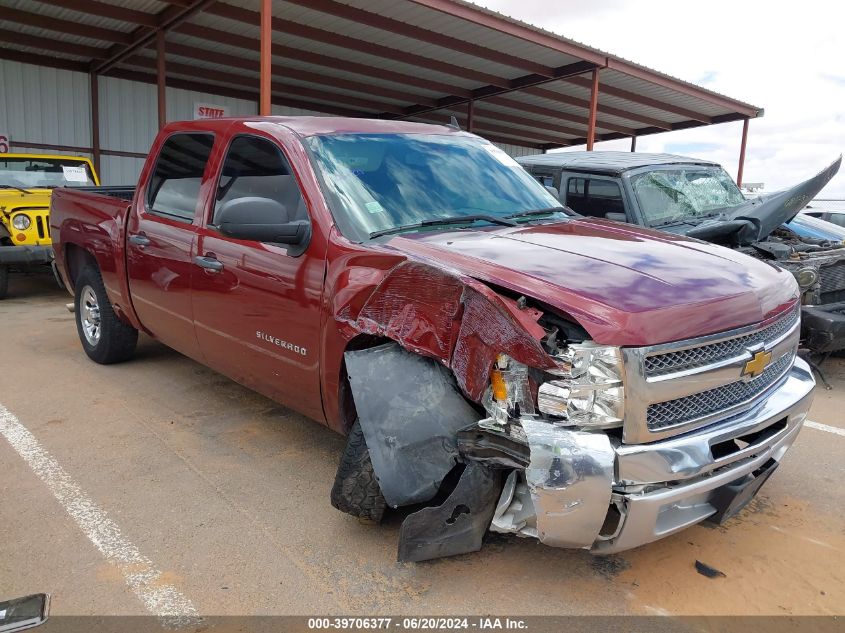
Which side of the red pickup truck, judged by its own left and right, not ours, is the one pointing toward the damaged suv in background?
left

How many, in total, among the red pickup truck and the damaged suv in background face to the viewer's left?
0

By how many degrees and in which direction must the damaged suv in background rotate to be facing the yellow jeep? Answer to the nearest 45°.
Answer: approximately 135° to its right

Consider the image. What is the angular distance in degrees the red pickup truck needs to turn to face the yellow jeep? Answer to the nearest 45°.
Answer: approximately 180°

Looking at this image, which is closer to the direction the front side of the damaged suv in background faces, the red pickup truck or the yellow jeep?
the red pickup truck

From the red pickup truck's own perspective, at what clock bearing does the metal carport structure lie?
The metal carport structure is roughly at 7 o'clock from the red pickup truck.

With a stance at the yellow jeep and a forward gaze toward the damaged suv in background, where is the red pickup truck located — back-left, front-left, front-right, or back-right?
front-right

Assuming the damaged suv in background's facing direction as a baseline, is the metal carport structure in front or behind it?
behind

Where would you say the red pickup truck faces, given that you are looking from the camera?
facing the viewer and to the right of the viewer

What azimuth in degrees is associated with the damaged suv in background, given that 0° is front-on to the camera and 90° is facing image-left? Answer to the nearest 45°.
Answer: approximately 315°

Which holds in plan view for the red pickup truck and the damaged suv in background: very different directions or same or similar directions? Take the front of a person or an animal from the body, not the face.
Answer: same or similar directions
